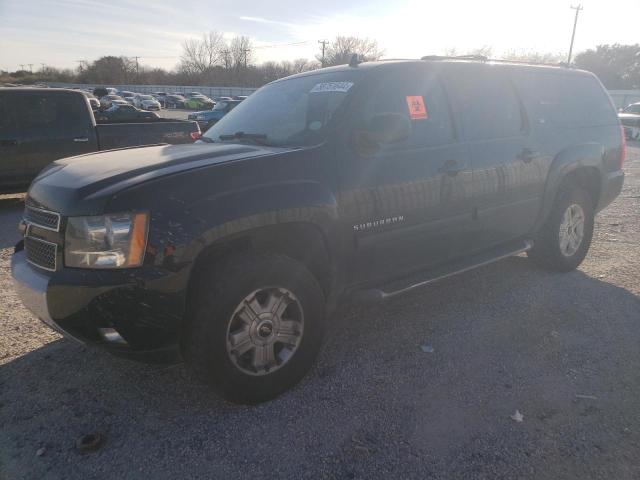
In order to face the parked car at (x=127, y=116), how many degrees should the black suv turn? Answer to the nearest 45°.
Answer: approximately 90° to its right

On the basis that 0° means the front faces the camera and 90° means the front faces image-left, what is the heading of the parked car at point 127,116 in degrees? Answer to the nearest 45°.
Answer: approximately 90°

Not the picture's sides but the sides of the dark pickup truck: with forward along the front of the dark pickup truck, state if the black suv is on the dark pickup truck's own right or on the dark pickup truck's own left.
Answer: on the dark pickup truck's own left

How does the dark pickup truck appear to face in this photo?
to the viewer's left

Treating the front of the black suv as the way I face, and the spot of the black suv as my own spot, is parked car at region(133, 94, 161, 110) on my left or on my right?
on my right

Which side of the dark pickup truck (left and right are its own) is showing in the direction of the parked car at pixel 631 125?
back

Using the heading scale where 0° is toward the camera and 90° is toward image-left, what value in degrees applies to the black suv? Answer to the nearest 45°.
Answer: approximately 45°
